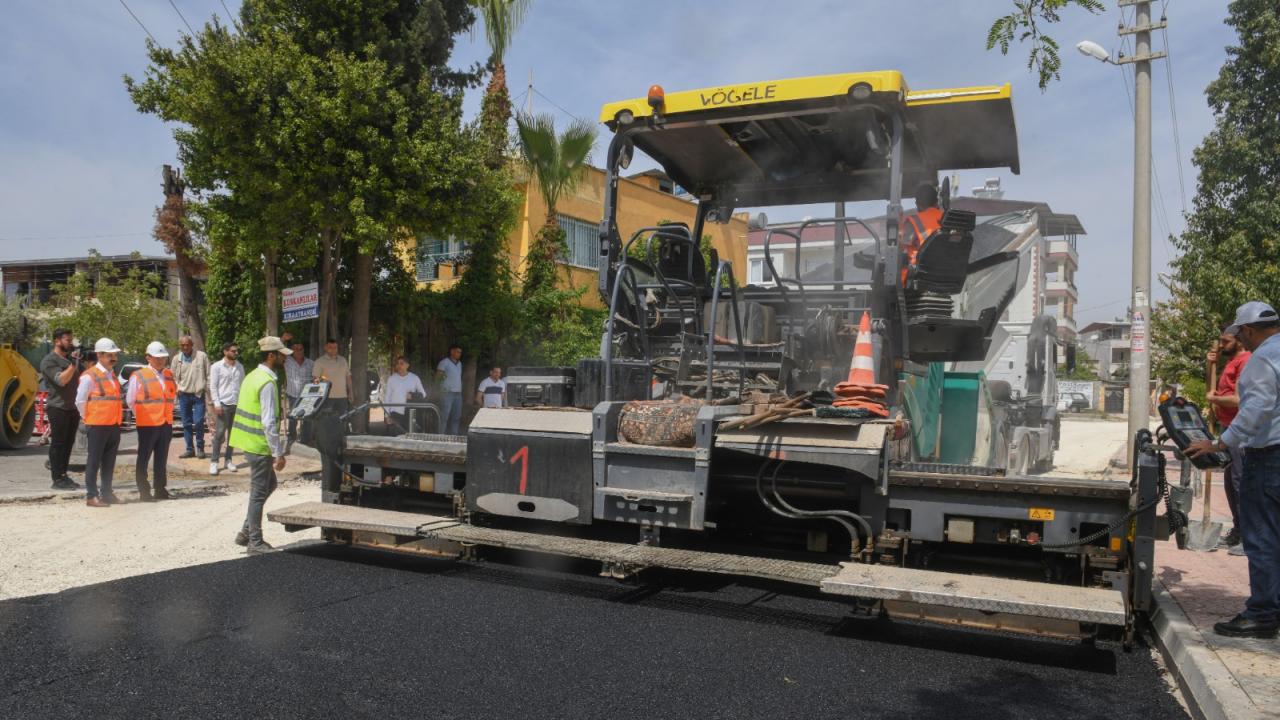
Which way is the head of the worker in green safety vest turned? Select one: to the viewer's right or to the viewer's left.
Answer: to the viewer's right

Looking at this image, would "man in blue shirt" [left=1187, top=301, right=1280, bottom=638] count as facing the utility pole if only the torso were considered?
no

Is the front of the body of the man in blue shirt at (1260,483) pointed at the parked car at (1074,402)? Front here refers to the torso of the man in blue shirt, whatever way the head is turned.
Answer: no

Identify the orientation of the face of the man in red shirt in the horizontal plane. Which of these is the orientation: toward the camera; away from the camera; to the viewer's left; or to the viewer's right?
to the viewer's left

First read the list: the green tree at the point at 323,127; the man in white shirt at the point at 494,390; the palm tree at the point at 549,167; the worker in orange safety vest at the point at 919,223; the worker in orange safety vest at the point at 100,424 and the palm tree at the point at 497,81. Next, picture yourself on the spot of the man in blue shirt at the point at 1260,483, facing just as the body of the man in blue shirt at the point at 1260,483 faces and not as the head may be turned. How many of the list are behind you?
0

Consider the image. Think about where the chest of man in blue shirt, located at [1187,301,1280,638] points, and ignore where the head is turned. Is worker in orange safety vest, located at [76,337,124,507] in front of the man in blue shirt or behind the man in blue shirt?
in front

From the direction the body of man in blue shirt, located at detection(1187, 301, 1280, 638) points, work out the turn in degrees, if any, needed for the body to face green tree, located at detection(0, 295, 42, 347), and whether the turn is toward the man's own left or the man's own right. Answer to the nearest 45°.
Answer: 0° — they already face it

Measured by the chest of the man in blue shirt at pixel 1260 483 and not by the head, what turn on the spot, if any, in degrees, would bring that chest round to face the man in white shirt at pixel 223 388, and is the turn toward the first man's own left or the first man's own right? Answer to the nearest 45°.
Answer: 0° — they already face them

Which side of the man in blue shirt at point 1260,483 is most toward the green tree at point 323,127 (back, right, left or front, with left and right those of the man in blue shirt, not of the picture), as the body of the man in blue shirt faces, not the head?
front

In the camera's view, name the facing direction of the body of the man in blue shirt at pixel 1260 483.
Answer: to the viewer's left

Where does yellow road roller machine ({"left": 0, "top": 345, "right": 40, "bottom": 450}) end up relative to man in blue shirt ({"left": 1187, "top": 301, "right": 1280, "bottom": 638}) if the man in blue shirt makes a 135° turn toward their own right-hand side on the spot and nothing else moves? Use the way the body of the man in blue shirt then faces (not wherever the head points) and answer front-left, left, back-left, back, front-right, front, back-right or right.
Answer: back-left

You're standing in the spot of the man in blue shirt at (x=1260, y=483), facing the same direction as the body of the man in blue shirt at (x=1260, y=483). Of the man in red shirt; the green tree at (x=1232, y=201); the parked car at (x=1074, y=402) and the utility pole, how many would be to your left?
0

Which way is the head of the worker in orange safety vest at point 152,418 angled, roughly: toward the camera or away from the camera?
toward the camera

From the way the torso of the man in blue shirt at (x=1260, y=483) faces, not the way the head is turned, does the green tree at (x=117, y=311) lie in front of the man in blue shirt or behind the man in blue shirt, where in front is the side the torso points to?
in front

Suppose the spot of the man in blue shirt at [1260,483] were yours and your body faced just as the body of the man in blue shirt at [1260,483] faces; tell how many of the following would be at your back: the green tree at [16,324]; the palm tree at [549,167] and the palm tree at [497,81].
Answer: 0
